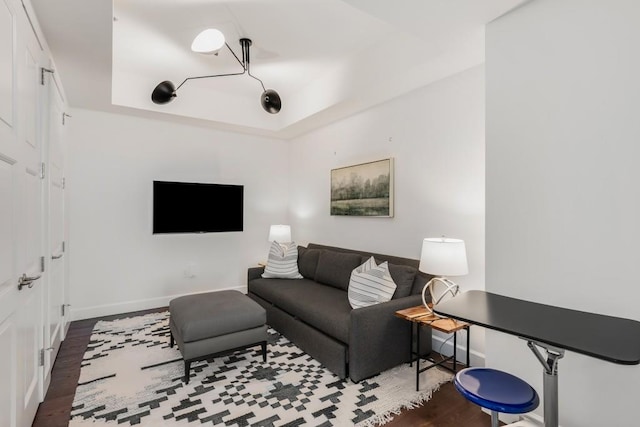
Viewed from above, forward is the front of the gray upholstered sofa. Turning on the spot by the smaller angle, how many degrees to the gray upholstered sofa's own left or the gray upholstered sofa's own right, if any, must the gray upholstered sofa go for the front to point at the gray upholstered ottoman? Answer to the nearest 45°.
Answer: approximately 45° to the gray upholstered sofa's own right

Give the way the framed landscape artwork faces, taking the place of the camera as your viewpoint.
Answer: facing the viewer and to the left of the viewer

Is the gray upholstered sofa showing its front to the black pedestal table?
no

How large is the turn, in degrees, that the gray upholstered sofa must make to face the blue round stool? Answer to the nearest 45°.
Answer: approximately 90° to its left

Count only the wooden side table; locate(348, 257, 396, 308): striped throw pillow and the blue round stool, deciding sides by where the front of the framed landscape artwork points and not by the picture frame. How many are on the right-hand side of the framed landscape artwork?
0

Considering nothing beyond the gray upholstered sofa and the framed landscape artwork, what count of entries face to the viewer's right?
0

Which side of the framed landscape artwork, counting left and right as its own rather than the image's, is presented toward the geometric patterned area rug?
front

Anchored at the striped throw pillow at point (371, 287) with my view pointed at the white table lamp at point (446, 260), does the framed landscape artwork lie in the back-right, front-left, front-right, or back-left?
back-left

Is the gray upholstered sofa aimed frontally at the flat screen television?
no

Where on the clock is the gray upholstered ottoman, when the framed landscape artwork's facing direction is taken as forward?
The gray upholstered ottoman is roughly at 12 o'clock from the framed landscape artwork.

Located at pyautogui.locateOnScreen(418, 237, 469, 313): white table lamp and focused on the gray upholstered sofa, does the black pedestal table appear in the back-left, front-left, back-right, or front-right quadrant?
back-left

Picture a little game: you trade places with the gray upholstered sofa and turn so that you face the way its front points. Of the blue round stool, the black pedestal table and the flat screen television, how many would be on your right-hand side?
1

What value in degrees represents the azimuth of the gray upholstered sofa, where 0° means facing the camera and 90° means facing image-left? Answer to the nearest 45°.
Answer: approximately 45°

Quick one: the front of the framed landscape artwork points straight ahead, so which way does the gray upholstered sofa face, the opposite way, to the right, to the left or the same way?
the same way

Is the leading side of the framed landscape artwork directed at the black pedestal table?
no

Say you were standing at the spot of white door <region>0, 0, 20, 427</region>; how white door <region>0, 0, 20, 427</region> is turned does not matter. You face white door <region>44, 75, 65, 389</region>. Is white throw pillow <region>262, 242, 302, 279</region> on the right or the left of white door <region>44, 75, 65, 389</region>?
right
